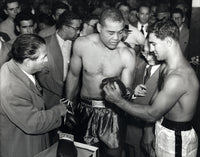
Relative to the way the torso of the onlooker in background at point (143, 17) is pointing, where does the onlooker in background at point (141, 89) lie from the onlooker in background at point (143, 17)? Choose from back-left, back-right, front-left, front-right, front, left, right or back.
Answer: front

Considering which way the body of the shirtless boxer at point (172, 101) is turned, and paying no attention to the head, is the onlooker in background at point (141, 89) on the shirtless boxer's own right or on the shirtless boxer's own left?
on the shirtless boxer's own right

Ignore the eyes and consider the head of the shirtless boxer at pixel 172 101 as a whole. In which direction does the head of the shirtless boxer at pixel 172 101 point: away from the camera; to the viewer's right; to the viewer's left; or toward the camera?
to the viewer's left

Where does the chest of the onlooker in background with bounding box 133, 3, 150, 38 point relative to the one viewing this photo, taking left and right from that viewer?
facing the viewer

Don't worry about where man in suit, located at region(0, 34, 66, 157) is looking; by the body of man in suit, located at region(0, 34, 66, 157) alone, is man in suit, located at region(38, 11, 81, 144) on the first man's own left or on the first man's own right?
on the first man's own left

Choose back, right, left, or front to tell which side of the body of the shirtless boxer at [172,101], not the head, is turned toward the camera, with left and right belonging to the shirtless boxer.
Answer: left

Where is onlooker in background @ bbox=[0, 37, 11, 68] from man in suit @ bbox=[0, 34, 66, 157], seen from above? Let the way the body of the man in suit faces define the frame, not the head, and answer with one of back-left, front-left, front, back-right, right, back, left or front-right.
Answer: left

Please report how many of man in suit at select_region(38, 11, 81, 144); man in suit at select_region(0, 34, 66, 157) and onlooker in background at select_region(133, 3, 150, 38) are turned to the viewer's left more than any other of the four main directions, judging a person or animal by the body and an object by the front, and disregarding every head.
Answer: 0

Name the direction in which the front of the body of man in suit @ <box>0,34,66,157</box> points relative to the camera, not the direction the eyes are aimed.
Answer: to the viewer's right

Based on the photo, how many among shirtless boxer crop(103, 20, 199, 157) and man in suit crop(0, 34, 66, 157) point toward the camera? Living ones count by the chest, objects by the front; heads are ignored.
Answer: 0

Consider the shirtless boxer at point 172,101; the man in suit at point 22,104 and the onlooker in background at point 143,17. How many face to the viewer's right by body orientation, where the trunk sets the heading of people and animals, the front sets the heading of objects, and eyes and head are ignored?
1

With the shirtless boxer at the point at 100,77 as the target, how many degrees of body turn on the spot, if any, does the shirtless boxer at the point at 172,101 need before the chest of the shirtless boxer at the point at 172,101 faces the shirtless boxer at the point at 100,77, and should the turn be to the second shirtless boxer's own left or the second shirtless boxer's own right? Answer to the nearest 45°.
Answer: approximately 45° to the second shirtless boxer's own right

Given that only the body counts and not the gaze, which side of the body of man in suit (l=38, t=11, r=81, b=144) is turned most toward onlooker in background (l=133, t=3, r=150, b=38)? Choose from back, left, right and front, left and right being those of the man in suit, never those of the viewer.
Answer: left

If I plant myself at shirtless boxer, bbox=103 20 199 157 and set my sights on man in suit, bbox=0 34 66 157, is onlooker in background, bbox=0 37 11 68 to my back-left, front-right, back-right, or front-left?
front-right

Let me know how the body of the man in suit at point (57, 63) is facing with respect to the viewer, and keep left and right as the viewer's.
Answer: facing the viewer and to the right of the viewer

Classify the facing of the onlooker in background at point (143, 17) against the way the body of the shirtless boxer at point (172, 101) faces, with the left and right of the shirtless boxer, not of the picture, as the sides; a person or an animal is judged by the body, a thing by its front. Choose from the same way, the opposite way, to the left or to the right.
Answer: to the left

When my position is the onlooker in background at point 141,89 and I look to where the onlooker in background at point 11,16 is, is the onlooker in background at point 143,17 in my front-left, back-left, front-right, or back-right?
front-right

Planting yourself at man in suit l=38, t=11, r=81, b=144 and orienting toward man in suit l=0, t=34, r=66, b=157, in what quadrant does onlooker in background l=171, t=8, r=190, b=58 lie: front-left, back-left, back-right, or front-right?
back-left
